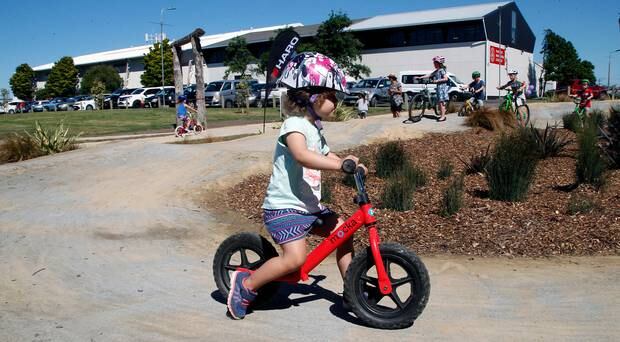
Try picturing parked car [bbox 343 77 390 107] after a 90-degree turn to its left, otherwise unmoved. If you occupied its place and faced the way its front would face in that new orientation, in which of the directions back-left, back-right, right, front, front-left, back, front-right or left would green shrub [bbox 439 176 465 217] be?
front-right

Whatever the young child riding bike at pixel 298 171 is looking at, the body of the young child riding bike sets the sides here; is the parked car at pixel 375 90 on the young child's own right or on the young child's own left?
on the young child's own left

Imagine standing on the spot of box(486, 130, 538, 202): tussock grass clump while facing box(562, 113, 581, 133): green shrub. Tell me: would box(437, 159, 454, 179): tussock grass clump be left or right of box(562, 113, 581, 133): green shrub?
left

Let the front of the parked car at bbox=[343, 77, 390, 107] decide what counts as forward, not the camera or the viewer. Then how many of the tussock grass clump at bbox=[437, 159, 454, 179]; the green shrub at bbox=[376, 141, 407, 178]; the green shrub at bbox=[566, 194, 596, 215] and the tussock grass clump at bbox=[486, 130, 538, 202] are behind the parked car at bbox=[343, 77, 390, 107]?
0

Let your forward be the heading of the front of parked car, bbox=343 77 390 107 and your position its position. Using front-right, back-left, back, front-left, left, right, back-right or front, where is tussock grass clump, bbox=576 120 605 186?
front-left

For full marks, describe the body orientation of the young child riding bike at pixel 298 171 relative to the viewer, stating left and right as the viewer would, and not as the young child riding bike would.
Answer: facing to the right of the viewer

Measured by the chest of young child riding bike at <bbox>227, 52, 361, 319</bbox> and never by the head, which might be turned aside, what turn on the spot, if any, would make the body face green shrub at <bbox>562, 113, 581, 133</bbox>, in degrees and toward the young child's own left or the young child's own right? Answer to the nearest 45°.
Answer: approximately 45° to the young child's own left

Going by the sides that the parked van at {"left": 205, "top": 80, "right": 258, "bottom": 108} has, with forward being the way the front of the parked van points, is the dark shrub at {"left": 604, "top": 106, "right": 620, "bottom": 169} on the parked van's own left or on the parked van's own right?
on the parked van's own left

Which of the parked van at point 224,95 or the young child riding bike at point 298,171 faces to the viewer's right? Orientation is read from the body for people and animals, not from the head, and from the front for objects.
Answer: the young child riding bike

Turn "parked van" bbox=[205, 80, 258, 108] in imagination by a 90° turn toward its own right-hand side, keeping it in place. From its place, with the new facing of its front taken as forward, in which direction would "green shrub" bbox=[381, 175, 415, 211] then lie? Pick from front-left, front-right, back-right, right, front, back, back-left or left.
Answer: back-left

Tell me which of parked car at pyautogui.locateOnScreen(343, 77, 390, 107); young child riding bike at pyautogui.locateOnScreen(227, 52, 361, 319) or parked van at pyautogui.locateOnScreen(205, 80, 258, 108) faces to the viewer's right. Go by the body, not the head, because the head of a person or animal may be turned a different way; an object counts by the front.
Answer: the young child riding bike

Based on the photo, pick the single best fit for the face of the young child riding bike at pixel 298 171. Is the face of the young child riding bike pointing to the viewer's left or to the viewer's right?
to the viewer's right

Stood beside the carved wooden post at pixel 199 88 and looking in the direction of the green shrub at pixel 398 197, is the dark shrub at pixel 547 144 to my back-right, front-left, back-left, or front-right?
front-left

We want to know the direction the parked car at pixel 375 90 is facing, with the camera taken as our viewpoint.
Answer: facing the viewer and to the left of the viewer

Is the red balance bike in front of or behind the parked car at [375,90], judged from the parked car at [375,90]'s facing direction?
in front

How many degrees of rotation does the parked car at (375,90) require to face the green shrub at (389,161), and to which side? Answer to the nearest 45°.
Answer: approximately 45° to its left

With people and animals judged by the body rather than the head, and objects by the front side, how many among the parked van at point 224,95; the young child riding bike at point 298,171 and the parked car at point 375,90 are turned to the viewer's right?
1

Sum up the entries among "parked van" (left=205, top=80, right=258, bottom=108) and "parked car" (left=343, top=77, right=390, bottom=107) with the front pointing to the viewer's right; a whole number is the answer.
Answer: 0

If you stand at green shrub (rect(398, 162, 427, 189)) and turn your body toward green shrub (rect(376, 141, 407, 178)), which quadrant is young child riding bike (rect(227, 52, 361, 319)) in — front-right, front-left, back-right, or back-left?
back-left

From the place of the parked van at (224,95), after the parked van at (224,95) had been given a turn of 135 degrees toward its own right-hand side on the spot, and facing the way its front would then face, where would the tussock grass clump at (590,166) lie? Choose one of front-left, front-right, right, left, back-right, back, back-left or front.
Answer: back
